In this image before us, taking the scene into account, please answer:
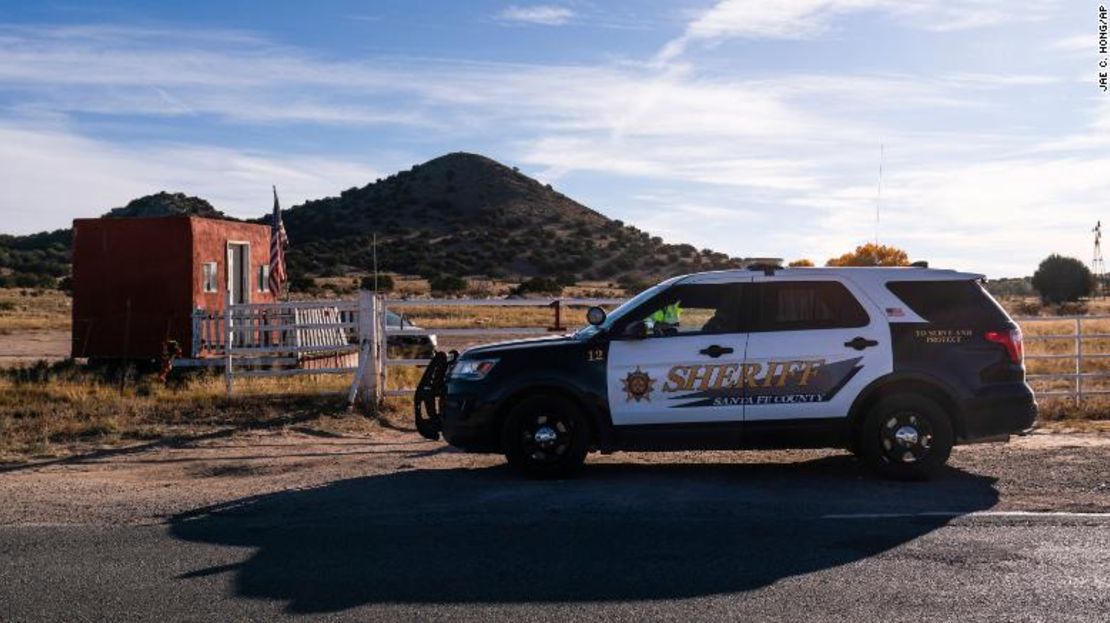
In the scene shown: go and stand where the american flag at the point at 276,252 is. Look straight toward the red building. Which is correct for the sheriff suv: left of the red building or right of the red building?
left

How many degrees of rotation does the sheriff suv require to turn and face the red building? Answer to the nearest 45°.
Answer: approximately 45° to its right

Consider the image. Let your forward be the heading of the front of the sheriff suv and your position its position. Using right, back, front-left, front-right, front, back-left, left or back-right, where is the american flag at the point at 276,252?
front-right

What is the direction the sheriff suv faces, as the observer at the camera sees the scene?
facing to the left of the viewer
